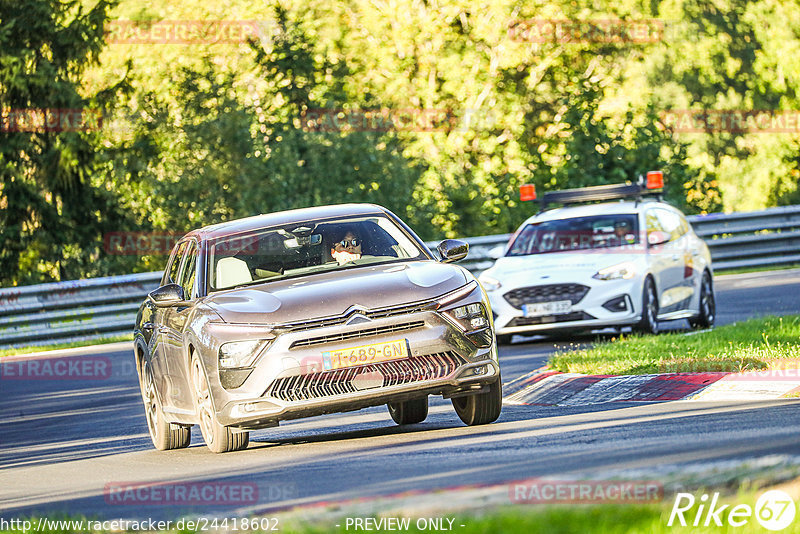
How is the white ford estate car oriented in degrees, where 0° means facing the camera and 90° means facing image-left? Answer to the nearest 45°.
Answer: approximately 45°

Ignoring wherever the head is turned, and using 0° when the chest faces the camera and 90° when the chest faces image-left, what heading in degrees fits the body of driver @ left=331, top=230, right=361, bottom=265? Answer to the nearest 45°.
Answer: approximately 0°

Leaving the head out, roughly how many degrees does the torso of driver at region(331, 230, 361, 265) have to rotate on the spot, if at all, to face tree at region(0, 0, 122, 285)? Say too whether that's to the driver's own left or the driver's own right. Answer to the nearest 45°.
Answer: approximately 180°

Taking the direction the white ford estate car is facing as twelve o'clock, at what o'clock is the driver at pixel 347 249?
The driver is roughly at 11 o'clock from the white ford estate car.

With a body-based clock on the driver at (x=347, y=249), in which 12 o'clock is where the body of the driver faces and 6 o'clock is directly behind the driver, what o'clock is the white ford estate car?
The white ford estate car is roughly at 7 o'clock from the driver.

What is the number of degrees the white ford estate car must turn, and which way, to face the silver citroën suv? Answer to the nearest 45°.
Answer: approximately 45° to its left

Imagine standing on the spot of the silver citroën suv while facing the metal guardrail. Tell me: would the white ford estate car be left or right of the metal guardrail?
right

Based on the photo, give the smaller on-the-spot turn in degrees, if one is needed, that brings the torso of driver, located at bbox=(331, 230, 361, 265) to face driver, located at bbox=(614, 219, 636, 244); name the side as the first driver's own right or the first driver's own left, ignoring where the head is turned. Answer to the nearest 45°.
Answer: approximately 135° to the first driver's own left
